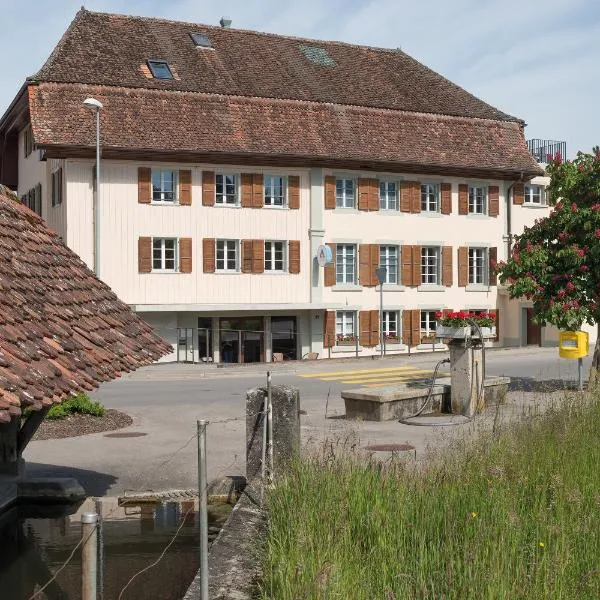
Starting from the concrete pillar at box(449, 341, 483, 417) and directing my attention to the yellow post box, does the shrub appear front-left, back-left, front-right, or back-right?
back-left

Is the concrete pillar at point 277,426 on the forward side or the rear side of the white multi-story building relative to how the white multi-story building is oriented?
on the forward side

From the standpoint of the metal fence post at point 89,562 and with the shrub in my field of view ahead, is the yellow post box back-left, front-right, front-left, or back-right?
front-right

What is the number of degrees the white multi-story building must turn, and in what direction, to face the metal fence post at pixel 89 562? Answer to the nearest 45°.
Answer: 0° — it already faces it

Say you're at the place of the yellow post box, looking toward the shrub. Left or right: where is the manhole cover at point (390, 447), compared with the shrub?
left

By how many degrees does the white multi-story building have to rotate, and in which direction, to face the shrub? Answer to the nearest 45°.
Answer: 0° — it already faces it

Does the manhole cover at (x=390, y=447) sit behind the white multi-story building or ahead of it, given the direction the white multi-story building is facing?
ahead

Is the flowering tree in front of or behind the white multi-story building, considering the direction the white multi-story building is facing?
in front

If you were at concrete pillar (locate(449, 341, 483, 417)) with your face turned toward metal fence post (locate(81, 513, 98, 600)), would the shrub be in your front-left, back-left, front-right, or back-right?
front-right

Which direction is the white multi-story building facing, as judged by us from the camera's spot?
facing the viewer

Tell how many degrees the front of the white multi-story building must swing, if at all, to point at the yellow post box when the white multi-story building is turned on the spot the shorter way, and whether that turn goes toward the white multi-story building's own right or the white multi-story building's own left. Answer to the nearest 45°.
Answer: approximately 45° to the white multi-story building's own left

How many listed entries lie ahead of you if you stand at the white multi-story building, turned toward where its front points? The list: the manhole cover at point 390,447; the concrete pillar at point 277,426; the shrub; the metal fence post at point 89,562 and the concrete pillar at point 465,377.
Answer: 5
